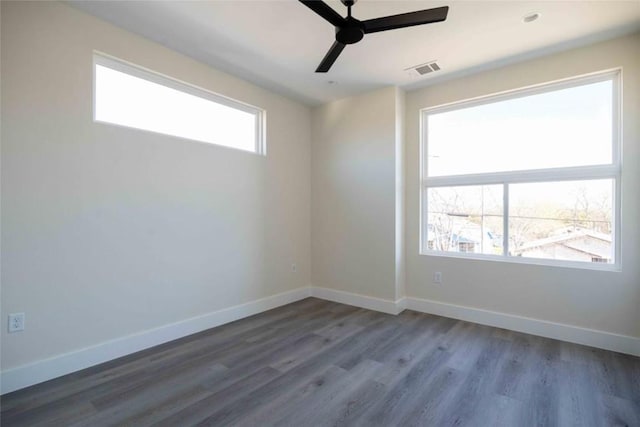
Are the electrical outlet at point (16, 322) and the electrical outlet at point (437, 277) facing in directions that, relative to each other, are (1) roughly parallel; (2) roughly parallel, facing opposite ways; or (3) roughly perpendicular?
roughly perpendicular

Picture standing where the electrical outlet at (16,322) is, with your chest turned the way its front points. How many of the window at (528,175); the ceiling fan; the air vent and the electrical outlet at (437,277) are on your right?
0

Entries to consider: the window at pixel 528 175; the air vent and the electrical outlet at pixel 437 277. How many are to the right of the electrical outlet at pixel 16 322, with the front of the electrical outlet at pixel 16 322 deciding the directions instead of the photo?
0

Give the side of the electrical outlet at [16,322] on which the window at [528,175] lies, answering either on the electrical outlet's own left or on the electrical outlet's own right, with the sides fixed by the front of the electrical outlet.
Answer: on the electrical outlet's own left

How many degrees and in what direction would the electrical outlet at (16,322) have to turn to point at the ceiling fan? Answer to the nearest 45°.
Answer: approximately 45° to its left

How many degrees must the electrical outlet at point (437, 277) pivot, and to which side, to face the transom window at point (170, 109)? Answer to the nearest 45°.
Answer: approximately 45° to its right

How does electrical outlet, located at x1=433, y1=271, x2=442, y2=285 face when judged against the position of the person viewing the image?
facing the viewer

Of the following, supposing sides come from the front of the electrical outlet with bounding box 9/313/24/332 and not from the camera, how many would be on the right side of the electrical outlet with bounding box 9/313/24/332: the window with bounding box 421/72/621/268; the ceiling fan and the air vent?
0

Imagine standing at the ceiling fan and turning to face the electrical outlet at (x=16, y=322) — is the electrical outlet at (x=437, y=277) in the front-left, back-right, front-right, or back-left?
back-right

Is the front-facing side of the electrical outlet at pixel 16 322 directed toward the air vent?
no
